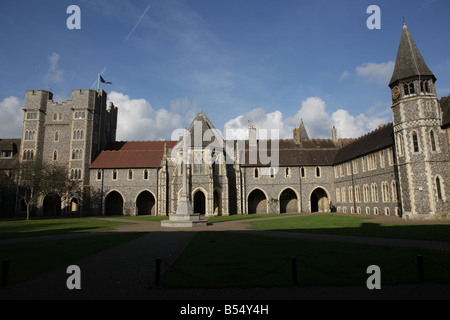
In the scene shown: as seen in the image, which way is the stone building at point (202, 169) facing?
toward the camera

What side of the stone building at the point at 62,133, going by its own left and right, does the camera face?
front

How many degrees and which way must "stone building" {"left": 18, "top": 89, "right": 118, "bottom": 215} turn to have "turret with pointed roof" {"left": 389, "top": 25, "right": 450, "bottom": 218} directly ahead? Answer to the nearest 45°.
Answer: approximately 45° to its left

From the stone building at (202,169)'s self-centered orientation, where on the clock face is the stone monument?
The stone monument is roughly at 12 o'clock from the stone building.
